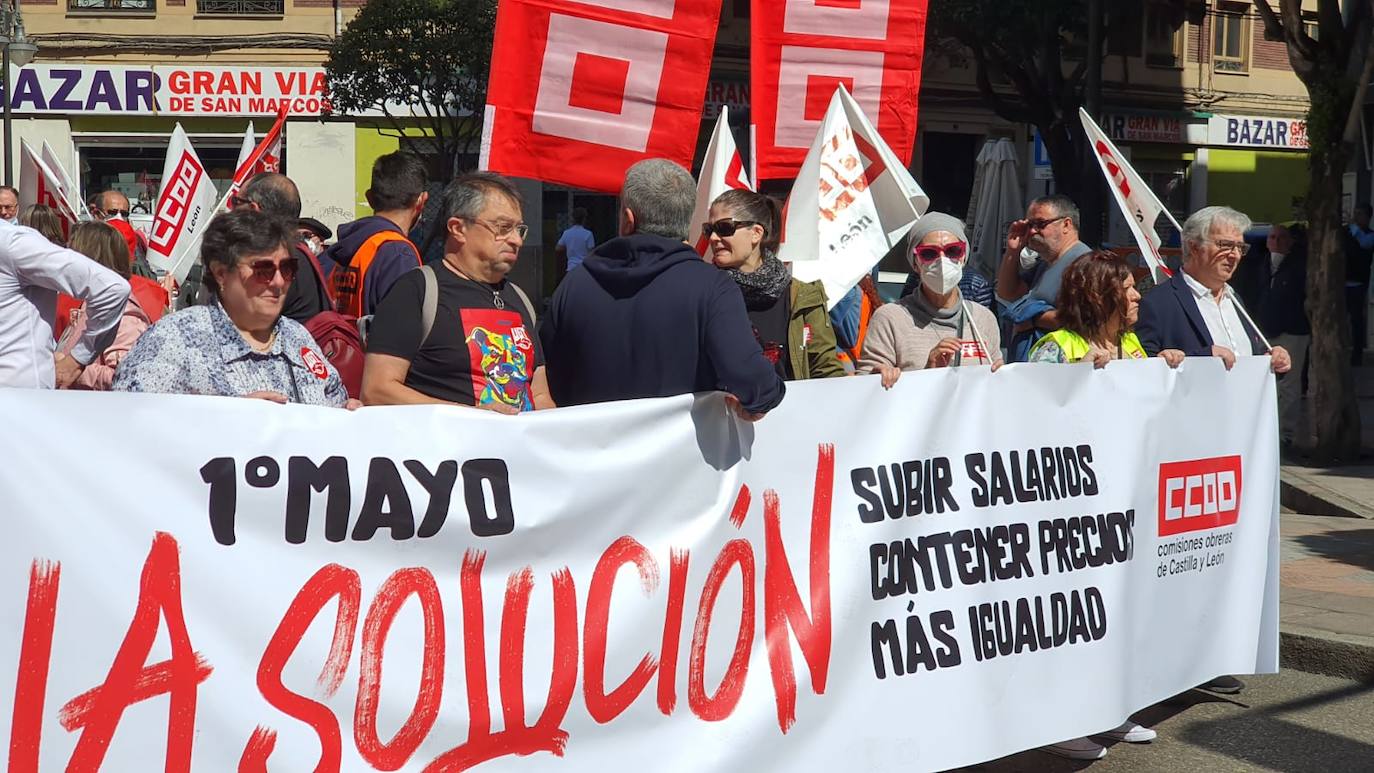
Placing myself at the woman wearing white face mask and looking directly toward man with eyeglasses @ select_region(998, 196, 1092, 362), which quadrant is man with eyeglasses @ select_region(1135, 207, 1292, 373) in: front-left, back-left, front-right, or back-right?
front-right

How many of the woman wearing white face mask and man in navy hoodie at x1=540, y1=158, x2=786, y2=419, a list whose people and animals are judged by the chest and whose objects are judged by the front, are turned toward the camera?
1

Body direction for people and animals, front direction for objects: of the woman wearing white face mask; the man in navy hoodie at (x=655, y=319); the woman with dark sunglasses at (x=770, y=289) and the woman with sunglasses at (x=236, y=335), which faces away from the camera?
the man in navy hoodie

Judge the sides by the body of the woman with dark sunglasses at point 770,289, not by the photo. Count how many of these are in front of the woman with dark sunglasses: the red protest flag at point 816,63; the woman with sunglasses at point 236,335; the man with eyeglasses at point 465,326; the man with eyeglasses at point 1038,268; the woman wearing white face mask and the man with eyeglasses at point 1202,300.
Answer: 2

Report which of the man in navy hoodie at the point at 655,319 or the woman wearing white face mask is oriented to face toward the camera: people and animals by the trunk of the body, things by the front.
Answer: the woman wearing white face mask

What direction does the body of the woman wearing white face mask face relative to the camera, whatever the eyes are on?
toward the camera

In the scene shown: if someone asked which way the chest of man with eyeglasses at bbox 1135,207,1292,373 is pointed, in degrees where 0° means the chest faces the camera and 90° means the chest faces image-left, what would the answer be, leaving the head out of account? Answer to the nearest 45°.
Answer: approximately 315°

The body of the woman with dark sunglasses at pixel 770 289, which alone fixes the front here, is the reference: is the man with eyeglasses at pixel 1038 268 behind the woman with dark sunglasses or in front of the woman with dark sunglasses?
behind

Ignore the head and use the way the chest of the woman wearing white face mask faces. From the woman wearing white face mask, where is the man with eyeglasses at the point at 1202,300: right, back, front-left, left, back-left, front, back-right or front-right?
back-left

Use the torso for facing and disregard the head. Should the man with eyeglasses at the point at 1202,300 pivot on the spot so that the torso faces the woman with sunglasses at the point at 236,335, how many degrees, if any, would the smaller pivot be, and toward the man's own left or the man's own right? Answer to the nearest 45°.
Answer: approximately 90° to the man's own right
